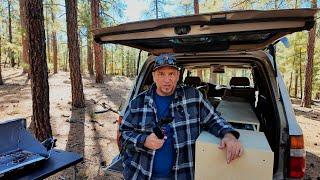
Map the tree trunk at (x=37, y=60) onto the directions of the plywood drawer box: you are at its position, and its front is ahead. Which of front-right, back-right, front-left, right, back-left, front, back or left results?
back-right

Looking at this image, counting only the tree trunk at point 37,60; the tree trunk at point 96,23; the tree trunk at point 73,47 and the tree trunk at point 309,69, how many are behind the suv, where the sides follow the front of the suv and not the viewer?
0

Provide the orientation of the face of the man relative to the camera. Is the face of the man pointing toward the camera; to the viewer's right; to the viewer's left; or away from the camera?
toward the camera

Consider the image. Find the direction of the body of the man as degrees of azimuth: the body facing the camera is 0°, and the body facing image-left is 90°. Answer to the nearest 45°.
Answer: approximately 0°

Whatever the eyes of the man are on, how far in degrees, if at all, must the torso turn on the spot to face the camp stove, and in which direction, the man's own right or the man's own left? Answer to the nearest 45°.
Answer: approximately 90° to the man's own right

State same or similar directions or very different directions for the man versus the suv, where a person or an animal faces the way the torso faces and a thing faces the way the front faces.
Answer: very different directions

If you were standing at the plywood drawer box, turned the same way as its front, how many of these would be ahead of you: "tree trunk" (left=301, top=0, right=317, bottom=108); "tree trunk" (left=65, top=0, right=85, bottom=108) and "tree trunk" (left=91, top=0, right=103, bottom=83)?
0

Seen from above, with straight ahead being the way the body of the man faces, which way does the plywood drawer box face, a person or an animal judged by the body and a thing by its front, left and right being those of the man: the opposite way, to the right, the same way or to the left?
the same way

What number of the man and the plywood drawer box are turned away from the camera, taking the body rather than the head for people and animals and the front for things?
0

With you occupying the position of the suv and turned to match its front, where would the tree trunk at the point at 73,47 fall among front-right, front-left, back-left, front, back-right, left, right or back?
front-left

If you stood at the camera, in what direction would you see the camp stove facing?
facing the viewer and to the right of the viewer

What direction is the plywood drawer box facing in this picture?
toward the camera

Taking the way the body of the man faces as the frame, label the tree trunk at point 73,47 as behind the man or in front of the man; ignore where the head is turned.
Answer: behind

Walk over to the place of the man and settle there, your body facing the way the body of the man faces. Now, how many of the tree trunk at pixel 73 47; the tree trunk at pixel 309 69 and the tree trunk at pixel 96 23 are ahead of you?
0

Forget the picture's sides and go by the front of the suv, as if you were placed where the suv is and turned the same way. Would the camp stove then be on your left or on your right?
on your left

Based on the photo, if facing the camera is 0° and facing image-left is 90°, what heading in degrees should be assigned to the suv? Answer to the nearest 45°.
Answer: approximately 180°

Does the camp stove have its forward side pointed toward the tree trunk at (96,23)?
no
